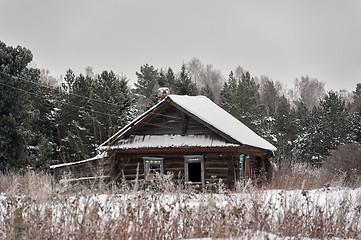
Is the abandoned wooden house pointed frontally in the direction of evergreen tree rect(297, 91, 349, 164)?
no

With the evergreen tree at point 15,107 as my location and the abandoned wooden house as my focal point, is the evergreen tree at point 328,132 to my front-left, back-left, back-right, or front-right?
front-left

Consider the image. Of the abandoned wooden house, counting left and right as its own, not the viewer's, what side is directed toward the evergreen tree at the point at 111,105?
back

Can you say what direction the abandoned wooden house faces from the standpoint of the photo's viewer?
facing the viewer

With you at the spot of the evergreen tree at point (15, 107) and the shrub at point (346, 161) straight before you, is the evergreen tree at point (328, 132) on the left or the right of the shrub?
left

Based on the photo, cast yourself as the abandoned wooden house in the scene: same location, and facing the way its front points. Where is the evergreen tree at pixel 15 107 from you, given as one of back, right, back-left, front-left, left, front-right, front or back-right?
back-right

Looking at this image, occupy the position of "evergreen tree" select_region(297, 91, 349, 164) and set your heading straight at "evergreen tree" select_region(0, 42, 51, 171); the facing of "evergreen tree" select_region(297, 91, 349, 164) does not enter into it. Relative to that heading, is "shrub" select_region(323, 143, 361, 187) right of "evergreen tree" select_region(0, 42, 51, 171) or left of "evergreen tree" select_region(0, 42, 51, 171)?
left

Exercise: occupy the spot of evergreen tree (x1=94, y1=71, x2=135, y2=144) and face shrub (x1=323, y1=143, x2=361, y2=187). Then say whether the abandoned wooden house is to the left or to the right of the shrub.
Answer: right

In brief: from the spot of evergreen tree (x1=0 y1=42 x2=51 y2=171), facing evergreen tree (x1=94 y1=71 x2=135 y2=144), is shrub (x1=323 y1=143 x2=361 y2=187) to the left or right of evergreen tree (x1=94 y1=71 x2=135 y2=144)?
right

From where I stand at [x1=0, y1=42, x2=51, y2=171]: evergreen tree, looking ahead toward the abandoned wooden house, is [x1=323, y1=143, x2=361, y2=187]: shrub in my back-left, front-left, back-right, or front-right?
front-left

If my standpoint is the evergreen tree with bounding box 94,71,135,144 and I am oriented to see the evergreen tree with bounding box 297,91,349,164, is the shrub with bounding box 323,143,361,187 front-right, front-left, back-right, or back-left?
front-right

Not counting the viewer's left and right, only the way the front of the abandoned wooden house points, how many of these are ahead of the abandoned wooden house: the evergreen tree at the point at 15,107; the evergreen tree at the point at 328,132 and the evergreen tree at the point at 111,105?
0

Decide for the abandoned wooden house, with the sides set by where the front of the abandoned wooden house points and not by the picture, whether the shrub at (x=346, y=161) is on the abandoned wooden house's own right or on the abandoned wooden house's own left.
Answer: on the abandoned wooden house's own left
